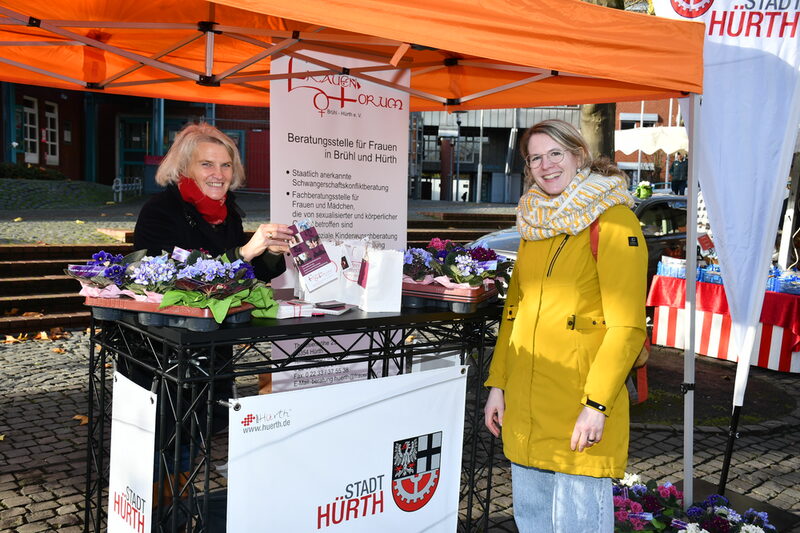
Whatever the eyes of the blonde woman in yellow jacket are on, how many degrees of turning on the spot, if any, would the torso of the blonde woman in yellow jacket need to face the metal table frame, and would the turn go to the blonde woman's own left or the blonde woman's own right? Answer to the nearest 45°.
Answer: approximately 45° to the blonde woman's own right

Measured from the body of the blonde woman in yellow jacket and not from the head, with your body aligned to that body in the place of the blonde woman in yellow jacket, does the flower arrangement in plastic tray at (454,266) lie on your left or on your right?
on your right

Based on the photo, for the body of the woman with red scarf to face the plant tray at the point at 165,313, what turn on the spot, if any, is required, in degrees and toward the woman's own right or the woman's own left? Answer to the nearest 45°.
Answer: approximately 45° to the woman's own right

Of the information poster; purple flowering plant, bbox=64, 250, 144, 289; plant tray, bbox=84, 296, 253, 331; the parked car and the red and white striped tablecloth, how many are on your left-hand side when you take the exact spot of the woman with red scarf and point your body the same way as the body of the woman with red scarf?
3

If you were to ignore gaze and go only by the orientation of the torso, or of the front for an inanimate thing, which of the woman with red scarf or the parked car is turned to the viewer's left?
the parked car

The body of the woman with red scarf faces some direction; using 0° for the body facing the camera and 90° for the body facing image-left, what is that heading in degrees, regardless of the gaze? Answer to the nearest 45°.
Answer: approximately 315°

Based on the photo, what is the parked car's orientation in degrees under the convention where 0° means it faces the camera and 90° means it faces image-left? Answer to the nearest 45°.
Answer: approximately 90°

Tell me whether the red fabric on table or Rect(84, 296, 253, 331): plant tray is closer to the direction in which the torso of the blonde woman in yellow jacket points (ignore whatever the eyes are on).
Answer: the plant tray

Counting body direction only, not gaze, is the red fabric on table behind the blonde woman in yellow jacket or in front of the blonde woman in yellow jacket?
behind

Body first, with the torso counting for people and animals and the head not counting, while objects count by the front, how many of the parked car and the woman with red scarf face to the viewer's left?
1

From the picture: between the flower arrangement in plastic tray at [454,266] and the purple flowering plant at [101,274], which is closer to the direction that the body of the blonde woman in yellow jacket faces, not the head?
the purple flowering plant

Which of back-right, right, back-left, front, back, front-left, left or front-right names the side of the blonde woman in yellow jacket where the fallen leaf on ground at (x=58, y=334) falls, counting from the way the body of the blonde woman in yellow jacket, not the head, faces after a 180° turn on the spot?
left

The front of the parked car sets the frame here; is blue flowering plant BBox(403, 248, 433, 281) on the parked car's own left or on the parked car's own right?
on the parked car's own left
